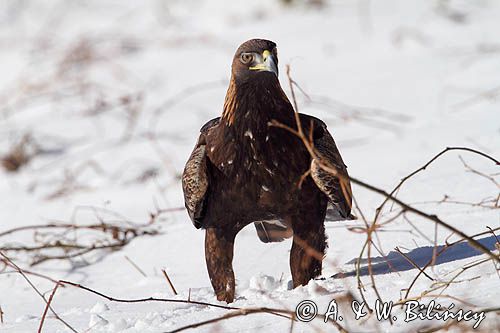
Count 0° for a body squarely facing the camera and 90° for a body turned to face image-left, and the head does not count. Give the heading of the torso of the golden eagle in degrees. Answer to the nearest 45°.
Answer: approximately 0°
